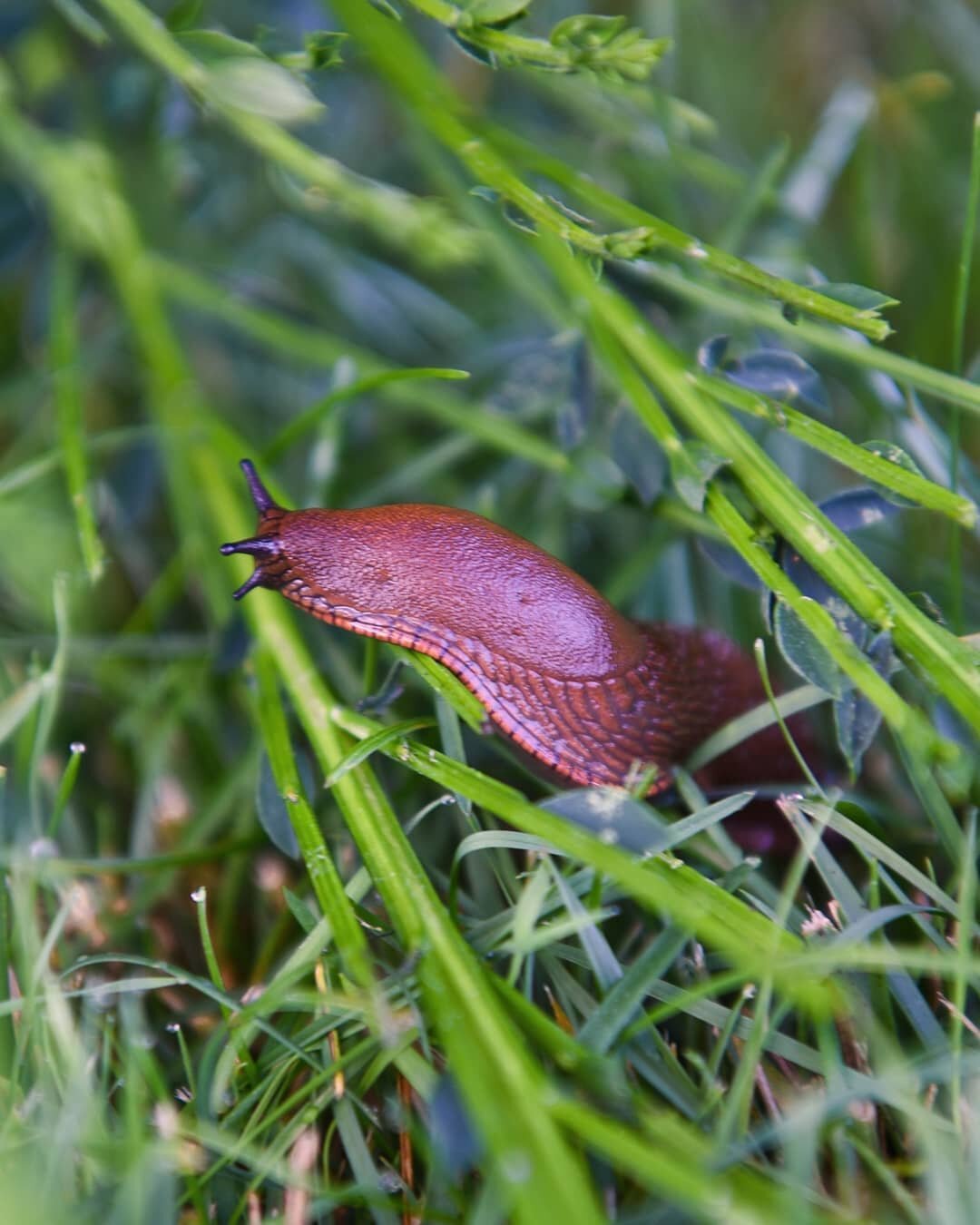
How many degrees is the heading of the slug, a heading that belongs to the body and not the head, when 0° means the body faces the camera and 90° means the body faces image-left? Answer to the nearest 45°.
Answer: approximately 90°
